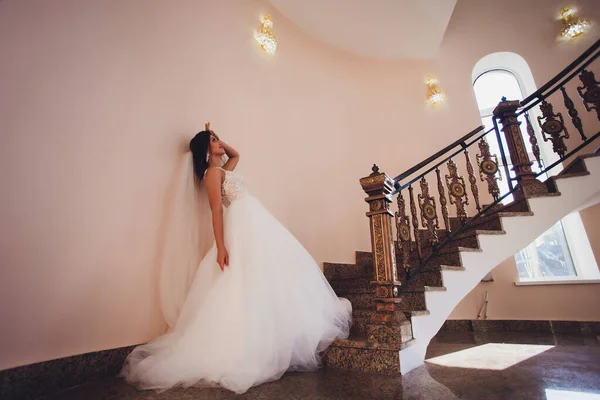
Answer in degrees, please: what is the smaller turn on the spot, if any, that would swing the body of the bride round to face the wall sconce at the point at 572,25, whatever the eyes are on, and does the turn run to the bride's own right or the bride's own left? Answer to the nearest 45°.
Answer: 0° — they already face it

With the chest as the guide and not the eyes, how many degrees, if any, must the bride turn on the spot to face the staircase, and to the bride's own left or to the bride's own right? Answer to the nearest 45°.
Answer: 0° — they already face it

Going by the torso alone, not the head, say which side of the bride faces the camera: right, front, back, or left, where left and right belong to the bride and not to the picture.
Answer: right

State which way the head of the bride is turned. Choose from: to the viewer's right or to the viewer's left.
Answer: to the viewer's right
